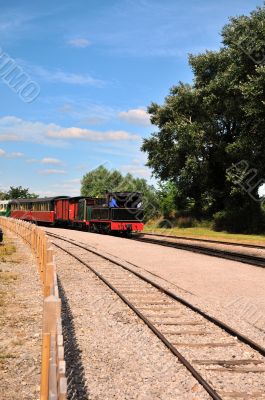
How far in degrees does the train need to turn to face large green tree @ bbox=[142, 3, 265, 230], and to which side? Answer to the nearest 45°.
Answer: approximately 90° to its left

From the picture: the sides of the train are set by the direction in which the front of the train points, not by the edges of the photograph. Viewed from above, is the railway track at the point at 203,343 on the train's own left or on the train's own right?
on the train's own right

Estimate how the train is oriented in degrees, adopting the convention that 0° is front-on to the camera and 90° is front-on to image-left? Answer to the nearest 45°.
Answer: approximately 315°

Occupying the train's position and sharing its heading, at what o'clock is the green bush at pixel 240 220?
The green bush is roughly at 10 o'clock from the train.

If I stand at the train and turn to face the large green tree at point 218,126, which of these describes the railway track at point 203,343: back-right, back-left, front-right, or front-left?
back-right
